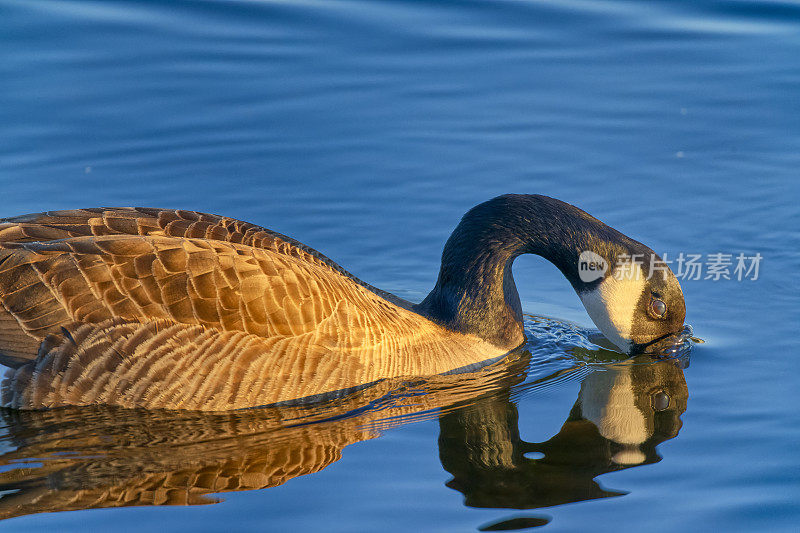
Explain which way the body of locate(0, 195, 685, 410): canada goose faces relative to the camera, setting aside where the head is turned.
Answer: to the viewer's right
